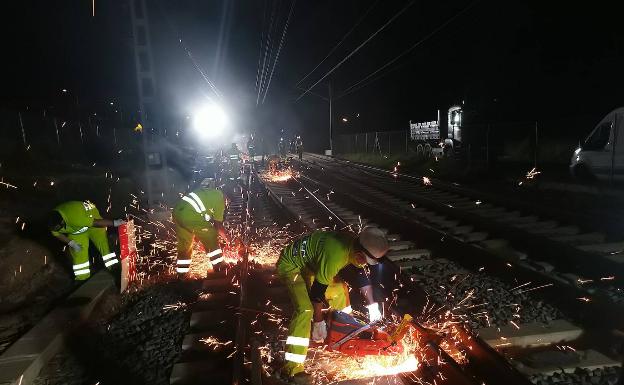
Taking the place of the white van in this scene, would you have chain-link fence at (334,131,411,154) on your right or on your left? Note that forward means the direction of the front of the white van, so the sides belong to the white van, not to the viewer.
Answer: on your right

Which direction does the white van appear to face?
to the viewer's left

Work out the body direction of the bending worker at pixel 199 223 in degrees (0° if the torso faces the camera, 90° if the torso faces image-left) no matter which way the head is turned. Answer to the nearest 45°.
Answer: approximately 225°

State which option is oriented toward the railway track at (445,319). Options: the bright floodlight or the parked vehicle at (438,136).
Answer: the bright floodlight

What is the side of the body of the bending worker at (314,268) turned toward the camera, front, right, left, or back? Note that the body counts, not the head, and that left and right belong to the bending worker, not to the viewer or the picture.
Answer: right
